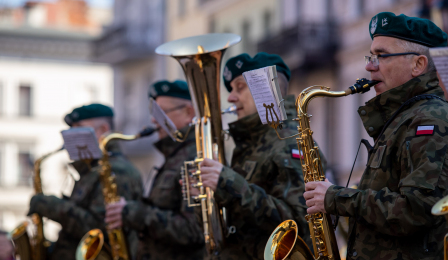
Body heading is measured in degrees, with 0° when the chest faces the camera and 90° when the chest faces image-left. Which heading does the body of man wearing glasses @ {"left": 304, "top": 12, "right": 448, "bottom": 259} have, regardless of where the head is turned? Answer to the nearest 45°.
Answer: approximately 90°

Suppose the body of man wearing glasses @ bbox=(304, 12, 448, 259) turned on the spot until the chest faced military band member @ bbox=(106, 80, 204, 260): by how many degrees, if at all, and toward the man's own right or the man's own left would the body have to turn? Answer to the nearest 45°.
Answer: approximately 45° to the man's own right

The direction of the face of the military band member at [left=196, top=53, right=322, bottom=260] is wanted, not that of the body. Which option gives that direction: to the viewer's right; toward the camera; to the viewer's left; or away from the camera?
to the viewer's left

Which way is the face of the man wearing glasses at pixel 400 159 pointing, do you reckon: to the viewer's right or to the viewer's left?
to the viewer's left
